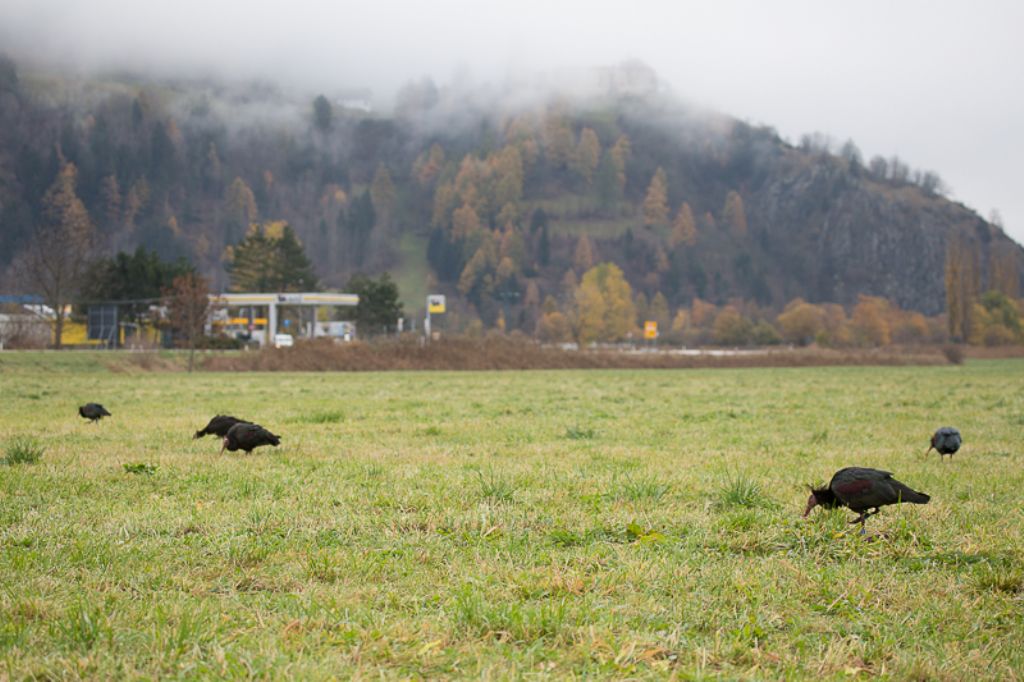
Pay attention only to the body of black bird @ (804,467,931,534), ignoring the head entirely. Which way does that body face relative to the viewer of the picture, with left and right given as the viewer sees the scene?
facing to the left of the viewer

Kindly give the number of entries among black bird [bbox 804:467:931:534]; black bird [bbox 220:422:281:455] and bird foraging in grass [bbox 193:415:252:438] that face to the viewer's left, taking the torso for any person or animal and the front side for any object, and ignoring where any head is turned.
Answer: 3

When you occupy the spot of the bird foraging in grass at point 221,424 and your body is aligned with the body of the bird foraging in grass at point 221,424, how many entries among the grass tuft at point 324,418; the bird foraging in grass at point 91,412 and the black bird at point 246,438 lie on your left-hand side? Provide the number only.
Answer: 1

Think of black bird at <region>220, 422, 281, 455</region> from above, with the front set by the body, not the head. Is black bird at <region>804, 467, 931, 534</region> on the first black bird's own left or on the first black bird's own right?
on the first black bird's own left

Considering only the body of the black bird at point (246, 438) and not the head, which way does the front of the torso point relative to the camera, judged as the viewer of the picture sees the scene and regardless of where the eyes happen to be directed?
to the viewer's left

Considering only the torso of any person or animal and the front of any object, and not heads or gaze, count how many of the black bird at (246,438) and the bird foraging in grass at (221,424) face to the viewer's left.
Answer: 2

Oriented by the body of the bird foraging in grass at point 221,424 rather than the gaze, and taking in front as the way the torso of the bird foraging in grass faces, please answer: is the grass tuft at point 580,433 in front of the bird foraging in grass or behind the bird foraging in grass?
behind

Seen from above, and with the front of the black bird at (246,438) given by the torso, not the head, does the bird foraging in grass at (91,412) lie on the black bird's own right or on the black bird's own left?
on the black bird's own right

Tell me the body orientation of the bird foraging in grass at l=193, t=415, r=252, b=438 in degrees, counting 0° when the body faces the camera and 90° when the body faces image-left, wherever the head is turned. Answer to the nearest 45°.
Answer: approximately 90°

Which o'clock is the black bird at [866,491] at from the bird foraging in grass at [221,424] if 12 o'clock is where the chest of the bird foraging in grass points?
The black bird is roughly at 8 o'clock from the bird foraging in grass.
